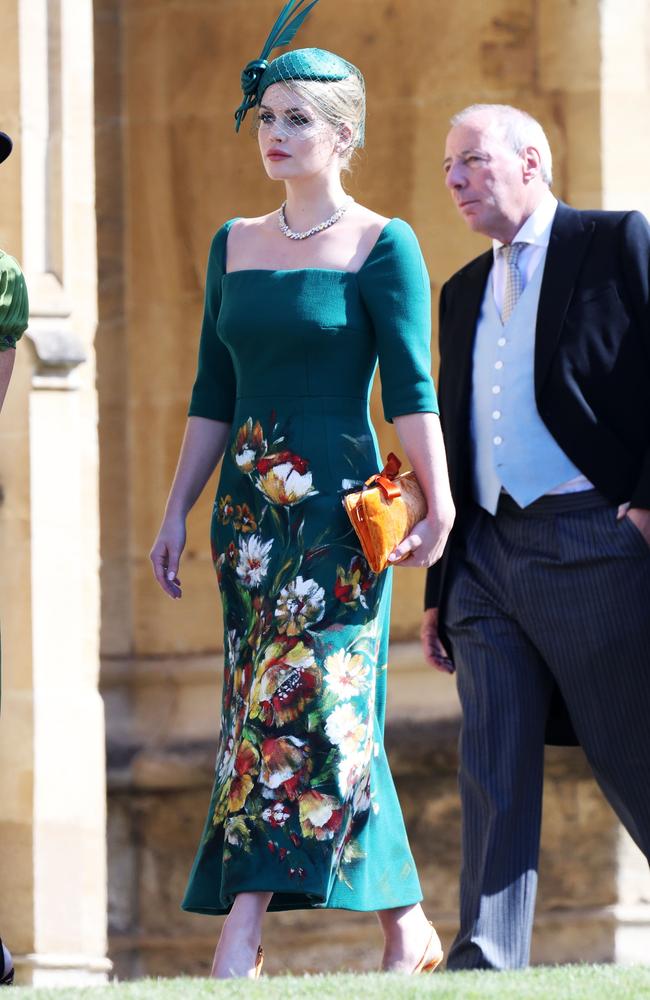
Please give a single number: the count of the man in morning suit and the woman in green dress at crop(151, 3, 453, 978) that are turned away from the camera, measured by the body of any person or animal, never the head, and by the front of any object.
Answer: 0

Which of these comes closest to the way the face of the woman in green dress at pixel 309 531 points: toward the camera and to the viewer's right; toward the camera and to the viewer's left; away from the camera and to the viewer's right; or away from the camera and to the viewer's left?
toward the camera and to the viewer's left

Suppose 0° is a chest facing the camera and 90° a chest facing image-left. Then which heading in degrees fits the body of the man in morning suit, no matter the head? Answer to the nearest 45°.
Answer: approximately 45°

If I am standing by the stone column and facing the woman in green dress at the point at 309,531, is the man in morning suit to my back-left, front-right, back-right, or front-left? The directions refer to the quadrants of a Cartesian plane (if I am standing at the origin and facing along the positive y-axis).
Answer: front-left

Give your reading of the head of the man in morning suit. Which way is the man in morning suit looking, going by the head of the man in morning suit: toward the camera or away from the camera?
toward the camera

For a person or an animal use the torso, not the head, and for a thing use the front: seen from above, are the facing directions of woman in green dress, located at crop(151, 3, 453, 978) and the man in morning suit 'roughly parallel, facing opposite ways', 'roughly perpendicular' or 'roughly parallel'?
roughly parallel

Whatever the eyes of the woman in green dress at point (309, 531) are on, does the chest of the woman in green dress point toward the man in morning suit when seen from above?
no

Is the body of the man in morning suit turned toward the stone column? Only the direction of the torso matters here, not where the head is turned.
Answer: no

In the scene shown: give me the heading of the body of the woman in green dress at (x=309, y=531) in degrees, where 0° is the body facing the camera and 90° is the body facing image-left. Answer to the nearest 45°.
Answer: approximately 45°

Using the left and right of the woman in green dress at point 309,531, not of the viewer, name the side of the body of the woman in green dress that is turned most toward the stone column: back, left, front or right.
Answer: right

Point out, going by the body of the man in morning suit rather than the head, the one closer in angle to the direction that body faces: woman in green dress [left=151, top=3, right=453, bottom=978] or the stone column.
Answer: the woman in green dress

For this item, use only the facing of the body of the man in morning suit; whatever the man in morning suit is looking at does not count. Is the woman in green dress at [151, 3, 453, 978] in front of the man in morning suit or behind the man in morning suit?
in front
